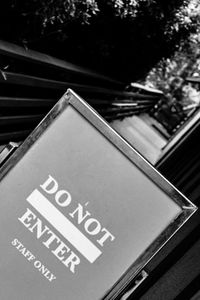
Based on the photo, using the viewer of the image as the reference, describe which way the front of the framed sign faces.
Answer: facing the viewer
